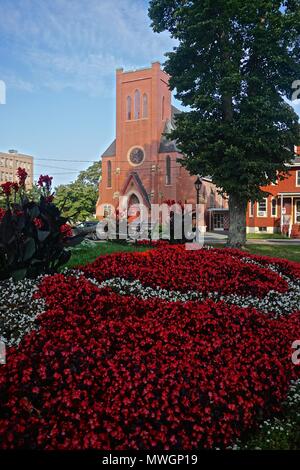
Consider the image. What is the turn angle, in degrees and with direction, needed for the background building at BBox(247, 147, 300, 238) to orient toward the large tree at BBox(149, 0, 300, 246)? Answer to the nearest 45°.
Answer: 0° — it already faces it

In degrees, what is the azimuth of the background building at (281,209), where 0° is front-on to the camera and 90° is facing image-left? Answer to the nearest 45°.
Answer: approximately 0°

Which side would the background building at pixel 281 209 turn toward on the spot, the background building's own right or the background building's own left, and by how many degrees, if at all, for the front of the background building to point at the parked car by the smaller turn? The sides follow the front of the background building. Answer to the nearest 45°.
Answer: approximately 45° to the background building's own right

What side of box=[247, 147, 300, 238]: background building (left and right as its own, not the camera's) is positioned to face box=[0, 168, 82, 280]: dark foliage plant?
front
